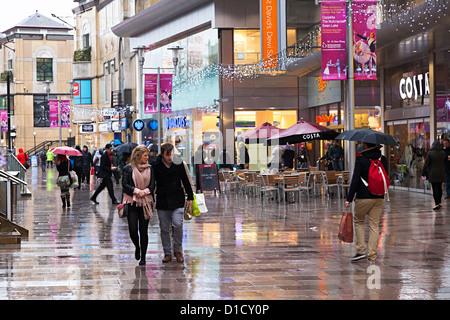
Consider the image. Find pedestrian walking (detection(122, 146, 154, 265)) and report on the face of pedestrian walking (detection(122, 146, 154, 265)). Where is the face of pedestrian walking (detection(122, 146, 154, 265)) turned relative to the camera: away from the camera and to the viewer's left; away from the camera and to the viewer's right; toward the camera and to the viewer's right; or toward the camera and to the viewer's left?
toward the camera and to the viewer's right

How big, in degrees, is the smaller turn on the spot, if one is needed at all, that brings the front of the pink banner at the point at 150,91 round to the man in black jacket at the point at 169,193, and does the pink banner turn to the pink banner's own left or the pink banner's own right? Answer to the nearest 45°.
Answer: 0° — it already faces them

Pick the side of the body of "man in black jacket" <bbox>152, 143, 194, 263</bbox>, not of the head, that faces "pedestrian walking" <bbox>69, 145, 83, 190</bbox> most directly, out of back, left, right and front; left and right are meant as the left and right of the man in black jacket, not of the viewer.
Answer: back

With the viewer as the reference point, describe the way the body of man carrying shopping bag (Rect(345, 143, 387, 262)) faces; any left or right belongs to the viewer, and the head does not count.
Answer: facing away from the viewer and to the left of the viewer

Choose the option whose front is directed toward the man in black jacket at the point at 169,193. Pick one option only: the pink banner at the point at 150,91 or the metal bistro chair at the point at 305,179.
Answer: the pink banner

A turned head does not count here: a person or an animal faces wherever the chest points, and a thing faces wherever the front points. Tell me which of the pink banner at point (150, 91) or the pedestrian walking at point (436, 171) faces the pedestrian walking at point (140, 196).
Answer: the pink banner

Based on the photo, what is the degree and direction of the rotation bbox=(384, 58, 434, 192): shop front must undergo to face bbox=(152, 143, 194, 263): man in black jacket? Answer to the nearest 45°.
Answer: approximately 45° to its left
